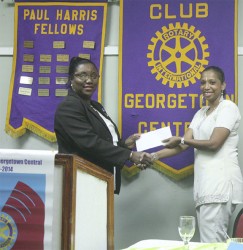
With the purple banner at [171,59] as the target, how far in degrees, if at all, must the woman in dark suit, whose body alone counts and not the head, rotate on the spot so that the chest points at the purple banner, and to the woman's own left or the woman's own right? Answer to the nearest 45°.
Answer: approximately 90° to the woman's own left

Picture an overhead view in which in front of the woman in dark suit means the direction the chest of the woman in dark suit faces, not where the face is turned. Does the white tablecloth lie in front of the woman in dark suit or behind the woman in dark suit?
in front

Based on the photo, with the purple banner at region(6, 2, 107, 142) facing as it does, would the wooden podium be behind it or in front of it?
in front

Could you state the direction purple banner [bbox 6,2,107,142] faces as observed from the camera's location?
facing the viewer

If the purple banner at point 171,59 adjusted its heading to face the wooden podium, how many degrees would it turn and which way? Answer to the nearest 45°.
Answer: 0° — it already faces it

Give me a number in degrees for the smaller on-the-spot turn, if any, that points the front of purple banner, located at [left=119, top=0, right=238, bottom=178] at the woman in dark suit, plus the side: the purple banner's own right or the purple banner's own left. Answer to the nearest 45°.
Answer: approximately 45° to the purple banner's own right

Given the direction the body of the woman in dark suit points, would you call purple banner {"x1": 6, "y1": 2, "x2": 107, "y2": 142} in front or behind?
behind

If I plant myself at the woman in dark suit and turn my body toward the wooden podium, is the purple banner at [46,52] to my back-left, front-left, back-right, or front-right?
back-right

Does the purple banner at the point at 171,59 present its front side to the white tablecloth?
yes

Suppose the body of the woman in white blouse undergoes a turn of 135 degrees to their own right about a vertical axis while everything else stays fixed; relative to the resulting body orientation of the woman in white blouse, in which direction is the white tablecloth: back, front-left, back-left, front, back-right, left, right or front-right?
back

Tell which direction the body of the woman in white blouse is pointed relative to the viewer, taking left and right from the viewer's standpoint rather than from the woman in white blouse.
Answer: facing the viewer and to the left of the viewer

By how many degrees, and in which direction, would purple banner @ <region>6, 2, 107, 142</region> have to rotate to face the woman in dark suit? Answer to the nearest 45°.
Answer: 0° — it already faces them

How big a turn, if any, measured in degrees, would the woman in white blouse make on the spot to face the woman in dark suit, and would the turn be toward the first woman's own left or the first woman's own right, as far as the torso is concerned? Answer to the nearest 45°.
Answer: approximately 45° to the first woman's own right

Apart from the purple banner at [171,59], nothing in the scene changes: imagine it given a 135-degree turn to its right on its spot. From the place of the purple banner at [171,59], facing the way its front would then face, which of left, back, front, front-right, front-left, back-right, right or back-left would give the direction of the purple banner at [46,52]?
front-left

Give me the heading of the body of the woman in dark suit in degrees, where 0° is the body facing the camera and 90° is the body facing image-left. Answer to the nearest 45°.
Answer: approximately 315°

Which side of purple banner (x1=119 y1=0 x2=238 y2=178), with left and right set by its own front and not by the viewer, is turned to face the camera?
front
